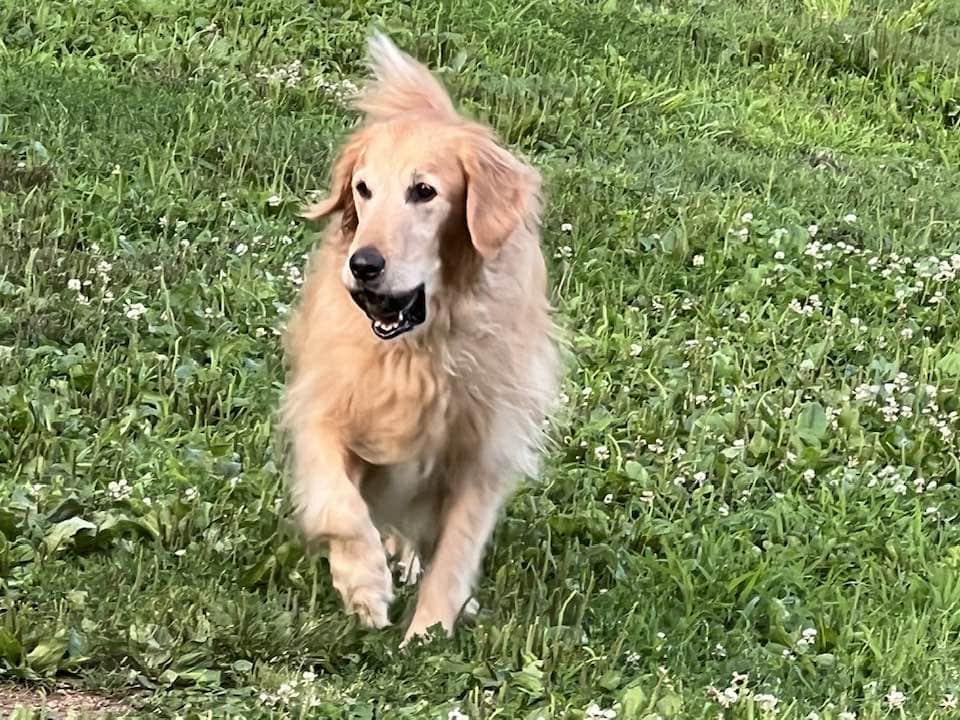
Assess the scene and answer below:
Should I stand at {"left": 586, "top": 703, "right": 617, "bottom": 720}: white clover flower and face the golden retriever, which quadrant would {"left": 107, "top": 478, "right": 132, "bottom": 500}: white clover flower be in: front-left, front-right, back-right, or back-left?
front-left

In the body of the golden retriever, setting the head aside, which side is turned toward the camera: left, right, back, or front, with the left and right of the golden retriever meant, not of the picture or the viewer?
front

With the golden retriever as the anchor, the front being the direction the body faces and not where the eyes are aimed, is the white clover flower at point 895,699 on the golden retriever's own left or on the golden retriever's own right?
on the golden retriever's own left

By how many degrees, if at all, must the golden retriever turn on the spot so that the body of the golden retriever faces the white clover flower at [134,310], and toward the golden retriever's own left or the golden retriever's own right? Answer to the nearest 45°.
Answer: approximately 135° to the golden retriever's own right

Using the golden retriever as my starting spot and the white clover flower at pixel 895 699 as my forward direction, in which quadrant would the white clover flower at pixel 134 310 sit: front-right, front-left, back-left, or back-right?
back-left

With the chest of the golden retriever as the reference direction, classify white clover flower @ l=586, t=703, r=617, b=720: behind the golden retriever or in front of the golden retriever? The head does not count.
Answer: in front

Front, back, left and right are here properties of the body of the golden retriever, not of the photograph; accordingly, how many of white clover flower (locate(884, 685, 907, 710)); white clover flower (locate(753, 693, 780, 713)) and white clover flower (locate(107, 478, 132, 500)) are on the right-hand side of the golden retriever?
1

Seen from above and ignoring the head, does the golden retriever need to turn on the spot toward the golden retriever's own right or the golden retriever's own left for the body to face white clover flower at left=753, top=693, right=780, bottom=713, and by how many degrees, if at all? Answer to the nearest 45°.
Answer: approximately 45° to the golden retriever's own left

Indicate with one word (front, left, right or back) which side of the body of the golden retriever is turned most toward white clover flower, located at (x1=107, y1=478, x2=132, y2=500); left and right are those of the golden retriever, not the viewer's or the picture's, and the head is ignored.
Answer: right

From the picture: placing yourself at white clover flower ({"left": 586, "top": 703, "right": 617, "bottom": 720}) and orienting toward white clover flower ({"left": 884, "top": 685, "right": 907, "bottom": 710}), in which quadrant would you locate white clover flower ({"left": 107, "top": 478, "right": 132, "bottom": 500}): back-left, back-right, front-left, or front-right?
back-left
